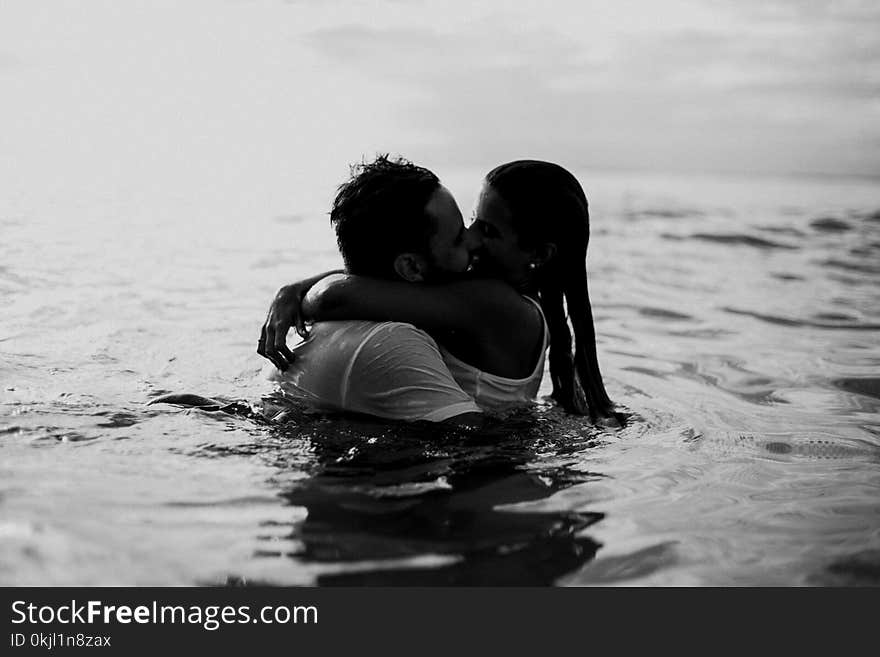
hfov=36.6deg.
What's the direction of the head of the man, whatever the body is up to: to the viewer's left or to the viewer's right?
to the viewer's right

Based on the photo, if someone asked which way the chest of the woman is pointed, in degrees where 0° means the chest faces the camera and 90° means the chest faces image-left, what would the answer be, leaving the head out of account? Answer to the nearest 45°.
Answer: approximately 90°

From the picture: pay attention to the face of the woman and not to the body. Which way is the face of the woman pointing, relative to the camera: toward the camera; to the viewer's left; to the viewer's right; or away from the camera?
to the viewer's left
